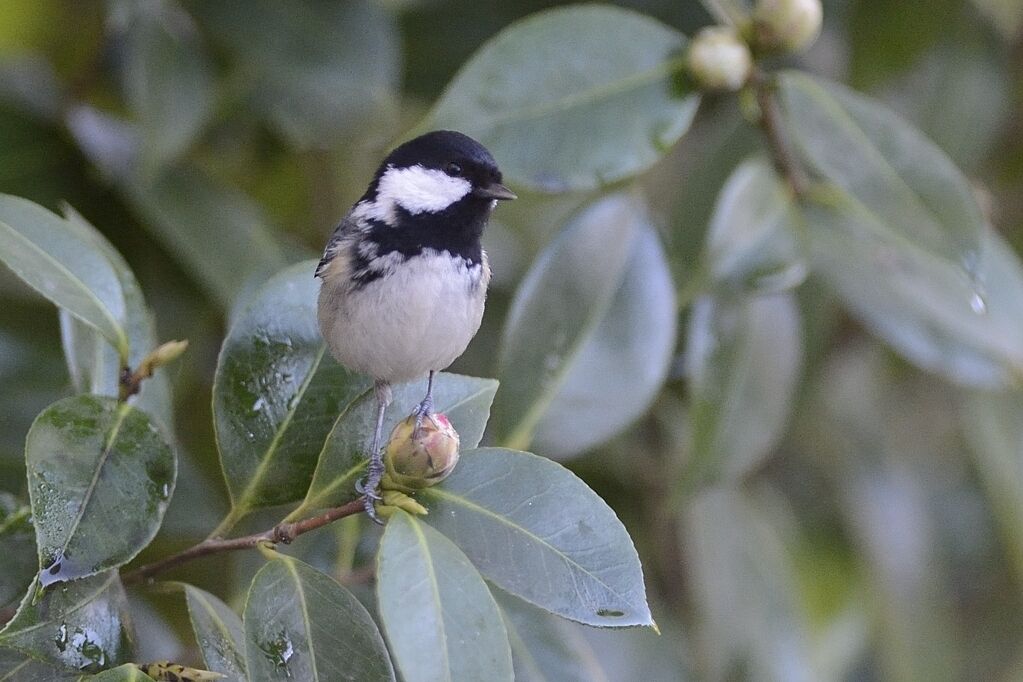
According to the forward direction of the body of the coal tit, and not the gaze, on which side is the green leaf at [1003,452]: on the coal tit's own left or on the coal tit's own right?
on the coal tit's own left

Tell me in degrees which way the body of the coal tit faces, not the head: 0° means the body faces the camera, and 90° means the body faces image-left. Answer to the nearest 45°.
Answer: approximately 315°
